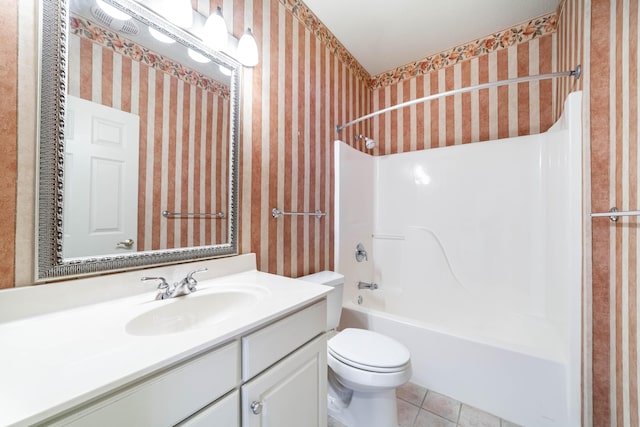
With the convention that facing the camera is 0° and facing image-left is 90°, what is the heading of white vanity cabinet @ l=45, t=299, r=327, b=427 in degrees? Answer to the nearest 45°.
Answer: approximately 315°

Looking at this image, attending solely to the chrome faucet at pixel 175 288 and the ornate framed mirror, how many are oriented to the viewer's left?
0

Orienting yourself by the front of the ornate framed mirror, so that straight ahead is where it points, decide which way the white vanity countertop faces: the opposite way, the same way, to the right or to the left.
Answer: the same way

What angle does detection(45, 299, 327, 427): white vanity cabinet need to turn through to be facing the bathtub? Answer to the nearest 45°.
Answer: approximately 45° to its left

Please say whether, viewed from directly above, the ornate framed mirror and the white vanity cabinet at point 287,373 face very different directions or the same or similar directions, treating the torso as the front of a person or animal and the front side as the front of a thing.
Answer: same or similar directions

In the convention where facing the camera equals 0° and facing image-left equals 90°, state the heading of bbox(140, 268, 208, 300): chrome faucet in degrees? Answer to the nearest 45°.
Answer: approximately 315°

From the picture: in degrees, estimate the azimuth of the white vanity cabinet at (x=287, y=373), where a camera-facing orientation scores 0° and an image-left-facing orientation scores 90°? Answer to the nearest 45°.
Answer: approximately 315°

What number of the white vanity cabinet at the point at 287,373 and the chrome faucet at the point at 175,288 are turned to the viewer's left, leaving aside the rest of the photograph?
0

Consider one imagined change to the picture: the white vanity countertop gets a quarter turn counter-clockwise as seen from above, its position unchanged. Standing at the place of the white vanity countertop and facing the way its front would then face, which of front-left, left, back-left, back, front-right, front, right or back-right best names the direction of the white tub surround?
front-right

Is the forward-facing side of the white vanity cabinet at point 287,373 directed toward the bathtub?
no

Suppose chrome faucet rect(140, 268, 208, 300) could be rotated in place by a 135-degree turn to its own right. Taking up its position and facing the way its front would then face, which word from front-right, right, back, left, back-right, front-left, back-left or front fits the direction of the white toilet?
back

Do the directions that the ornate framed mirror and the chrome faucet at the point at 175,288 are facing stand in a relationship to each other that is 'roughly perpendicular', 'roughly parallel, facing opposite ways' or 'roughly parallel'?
roughly parallel
